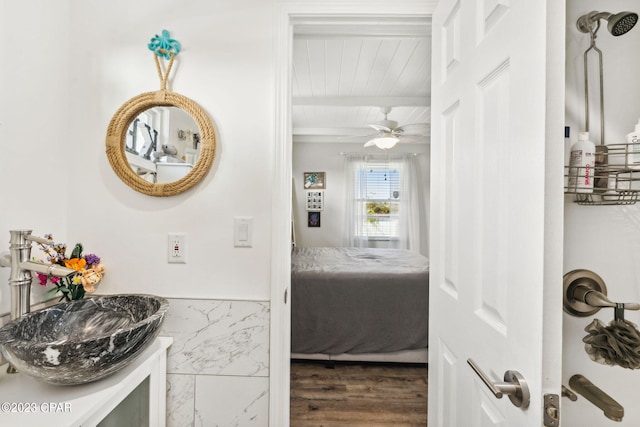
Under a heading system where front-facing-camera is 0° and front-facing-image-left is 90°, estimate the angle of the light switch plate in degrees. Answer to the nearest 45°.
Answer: approximately 0°

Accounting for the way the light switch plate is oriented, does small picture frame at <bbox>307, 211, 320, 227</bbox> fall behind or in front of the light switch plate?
behind

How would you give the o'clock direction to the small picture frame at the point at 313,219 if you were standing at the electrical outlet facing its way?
The small picture frame is roughly at 7 o'clock from the electrical outlet.

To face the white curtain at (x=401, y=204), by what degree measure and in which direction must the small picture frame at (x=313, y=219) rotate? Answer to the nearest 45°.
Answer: approximately 90° to its left
